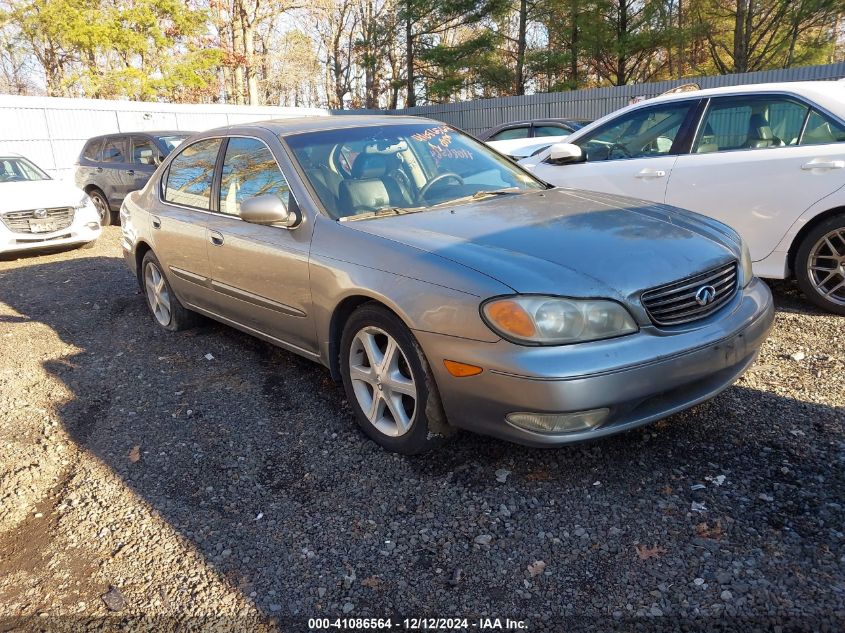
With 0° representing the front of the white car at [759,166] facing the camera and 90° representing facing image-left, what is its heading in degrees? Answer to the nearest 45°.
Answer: approximately 90°

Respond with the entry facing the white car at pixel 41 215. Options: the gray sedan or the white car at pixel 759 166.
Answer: the white car at pixel 759 166

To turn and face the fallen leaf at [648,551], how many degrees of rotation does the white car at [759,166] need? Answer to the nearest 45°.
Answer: approximately 90° to its left

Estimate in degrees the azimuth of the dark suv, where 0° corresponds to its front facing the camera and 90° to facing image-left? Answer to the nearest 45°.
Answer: approximately 315°

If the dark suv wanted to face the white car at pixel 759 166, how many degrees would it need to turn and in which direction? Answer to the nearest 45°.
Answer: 0° — it already faces it

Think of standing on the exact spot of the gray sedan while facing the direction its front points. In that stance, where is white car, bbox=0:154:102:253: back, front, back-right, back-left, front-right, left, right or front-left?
back

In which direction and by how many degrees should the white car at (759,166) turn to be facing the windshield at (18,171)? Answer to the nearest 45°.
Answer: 0° — it already faces it

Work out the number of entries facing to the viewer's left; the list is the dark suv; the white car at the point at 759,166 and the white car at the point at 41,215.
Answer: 1

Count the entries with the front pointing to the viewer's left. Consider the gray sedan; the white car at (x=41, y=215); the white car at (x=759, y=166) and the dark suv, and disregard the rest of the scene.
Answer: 1

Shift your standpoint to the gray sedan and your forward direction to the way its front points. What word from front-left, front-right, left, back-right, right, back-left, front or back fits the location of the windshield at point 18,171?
back

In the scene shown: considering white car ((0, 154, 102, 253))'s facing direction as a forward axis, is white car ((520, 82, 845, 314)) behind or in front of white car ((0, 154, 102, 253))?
in front

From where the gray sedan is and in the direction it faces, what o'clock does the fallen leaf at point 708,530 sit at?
The fallen leaf is roughly at 12 o'clock from the gray sedan.
